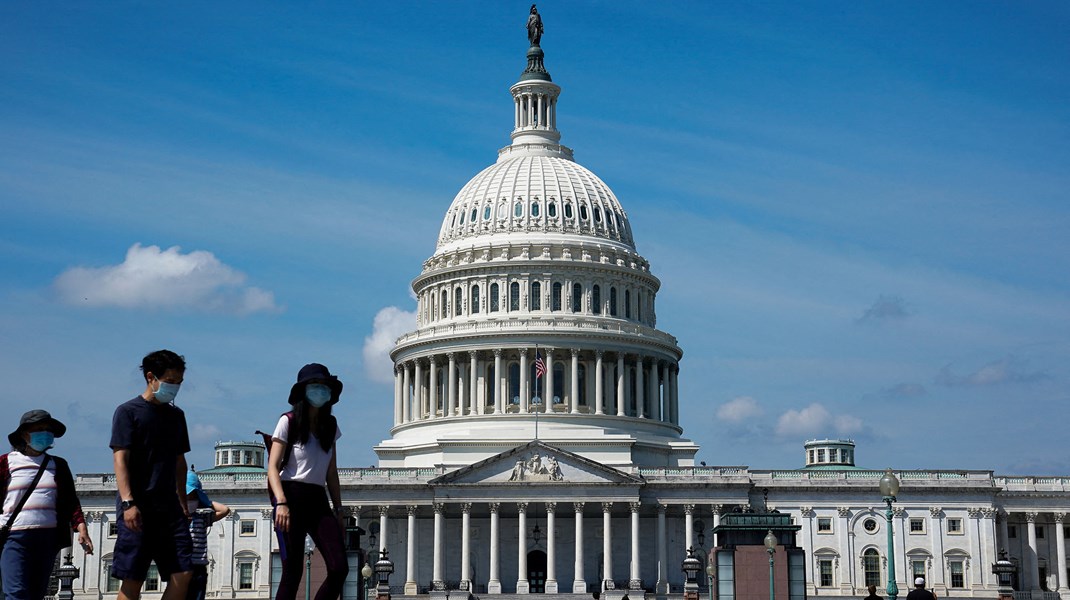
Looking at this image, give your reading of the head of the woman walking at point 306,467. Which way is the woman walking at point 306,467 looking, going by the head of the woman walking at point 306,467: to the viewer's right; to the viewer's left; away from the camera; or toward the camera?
toward the camera

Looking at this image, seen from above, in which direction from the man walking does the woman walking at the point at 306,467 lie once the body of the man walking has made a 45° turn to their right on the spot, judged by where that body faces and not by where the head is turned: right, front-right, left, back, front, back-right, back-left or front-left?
left

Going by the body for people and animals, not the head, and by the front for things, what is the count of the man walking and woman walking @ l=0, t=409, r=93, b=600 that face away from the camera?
0

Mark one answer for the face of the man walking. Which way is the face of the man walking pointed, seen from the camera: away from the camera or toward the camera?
toward the camera

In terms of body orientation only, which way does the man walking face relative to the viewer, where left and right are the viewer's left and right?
facing the viewer and to the right of the viewer

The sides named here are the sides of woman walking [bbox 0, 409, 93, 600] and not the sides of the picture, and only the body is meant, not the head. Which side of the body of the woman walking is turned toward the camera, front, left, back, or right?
front

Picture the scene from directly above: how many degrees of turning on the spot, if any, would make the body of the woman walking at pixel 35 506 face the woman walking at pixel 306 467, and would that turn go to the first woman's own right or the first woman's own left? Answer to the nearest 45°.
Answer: approximately 45° to the first woman's own left
